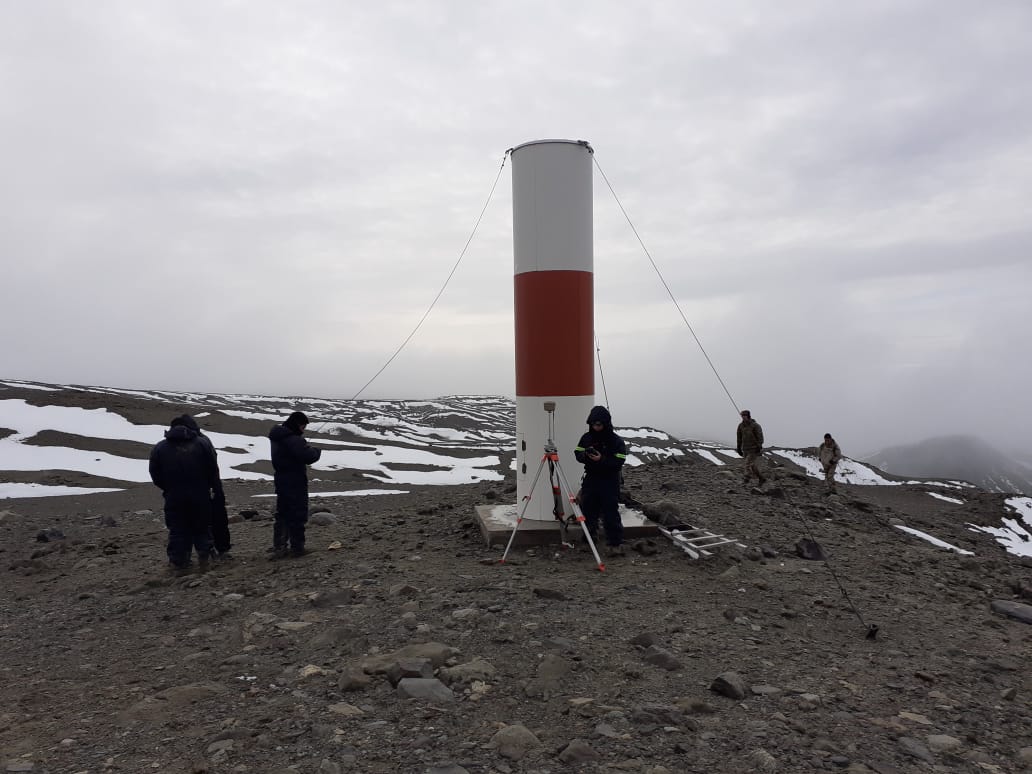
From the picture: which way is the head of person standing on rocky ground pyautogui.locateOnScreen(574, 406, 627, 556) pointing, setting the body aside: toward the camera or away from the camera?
toward the camera

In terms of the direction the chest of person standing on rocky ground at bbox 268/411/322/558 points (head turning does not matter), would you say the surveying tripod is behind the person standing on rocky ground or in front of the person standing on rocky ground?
in front

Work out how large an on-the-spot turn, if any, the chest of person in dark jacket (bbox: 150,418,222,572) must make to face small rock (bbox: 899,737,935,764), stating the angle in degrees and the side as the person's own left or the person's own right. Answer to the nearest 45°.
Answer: approximately 135° to the person's own right

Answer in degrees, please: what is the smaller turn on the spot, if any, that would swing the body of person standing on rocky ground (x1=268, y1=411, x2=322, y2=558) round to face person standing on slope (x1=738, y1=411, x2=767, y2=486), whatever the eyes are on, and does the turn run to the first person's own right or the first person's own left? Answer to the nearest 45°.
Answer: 0° — they already face them

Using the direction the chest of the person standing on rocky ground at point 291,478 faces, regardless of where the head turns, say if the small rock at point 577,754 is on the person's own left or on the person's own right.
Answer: on the person's own right

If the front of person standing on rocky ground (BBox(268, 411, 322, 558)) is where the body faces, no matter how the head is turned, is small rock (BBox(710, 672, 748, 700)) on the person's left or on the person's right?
on the person's right

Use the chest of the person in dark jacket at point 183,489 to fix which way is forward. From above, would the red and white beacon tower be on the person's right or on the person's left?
on the person's right

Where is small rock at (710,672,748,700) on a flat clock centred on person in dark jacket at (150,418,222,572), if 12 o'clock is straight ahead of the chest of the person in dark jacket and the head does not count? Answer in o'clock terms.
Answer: The small rock is roughly at 5 o'clock from the person in dark jacket.

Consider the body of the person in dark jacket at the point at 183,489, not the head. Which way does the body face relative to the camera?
away from the camera

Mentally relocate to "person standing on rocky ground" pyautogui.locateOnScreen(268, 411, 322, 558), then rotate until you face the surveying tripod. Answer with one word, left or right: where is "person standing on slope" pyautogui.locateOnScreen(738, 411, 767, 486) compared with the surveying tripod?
left
